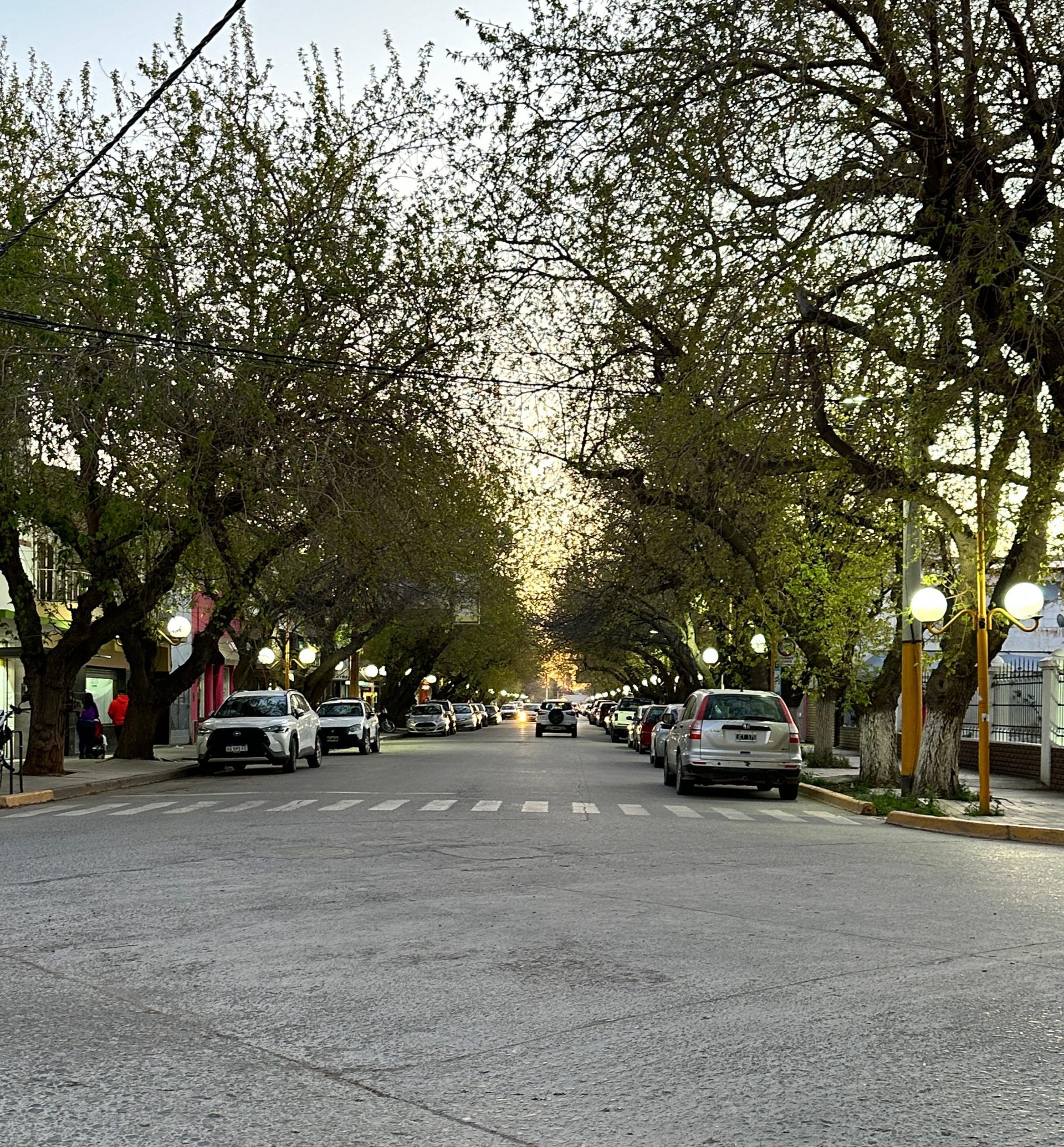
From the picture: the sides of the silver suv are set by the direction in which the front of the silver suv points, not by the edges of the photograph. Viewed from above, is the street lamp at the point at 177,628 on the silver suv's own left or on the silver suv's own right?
on the silver suv's own left

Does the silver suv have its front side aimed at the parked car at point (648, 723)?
yes

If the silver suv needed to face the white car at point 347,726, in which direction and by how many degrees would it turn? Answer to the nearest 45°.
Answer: approximately 45° to its left

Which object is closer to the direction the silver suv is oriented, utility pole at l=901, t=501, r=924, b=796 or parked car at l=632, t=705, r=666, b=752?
the parked car

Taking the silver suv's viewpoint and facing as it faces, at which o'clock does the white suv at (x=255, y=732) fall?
The white suv is roughly at 10 o'clock from the silver suv.

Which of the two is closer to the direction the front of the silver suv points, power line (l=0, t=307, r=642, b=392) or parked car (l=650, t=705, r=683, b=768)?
the parked car

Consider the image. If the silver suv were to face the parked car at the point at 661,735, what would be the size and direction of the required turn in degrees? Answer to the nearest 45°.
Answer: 0° — it already faces it

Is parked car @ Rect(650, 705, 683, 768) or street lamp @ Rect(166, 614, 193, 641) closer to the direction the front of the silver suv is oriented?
the parked car

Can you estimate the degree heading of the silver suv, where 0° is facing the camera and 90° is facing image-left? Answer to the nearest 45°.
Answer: approximately 180°

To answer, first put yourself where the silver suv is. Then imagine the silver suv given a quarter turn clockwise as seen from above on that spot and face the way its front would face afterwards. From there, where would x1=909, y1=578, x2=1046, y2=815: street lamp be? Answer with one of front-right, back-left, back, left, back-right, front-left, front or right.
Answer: front-right

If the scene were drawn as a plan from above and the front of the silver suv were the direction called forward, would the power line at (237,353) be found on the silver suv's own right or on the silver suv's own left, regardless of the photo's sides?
on the silver suv's own left
